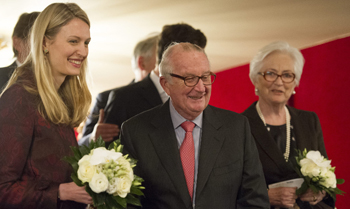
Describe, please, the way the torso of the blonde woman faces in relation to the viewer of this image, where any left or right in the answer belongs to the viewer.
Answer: facing the viewer and to the right of the viewer

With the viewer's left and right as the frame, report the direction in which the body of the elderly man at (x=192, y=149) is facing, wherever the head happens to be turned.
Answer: facing the viewer

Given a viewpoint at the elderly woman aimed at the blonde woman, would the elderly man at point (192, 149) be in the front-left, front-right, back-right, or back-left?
front-left

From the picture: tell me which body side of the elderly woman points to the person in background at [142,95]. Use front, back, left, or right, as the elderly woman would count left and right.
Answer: right

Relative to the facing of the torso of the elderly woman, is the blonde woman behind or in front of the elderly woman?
in front

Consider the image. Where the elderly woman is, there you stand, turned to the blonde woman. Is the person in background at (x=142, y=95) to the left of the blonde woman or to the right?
right

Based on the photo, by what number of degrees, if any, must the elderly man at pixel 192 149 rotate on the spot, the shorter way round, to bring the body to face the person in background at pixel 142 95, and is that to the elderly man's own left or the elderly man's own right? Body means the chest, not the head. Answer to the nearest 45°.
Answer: approximately 135° to the elderly man's own right

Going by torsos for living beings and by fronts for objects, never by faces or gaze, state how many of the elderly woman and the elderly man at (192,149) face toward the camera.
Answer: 2

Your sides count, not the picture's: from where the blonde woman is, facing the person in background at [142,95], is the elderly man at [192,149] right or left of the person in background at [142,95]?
right

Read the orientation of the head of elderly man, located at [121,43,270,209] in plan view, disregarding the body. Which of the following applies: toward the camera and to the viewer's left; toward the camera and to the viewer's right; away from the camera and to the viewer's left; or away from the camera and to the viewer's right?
toward the camera and to the viewer's right

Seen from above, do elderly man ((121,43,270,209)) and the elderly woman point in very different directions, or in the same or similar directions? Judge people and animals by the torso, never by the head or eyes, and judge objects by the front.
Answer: same or similar directions

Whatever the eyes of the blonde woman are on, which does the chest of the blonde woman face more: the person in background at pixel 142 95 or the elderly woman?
the elderly woman

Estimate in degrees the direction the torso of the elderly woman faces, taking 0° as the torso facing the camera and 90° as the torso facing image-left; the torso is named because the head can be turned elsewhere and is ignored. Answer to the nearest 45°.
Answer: approximately 0°

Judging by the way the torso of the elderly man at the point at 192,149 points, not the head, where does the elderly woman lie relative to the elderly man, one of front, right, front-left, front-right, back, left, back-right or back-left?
back-left

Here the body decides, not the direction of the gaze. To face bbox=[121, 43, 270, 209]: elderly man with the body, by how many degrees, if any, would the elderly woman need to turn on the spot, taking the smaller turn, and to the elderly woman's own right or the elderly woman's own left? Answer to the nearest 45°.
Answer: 0° — they already face them
